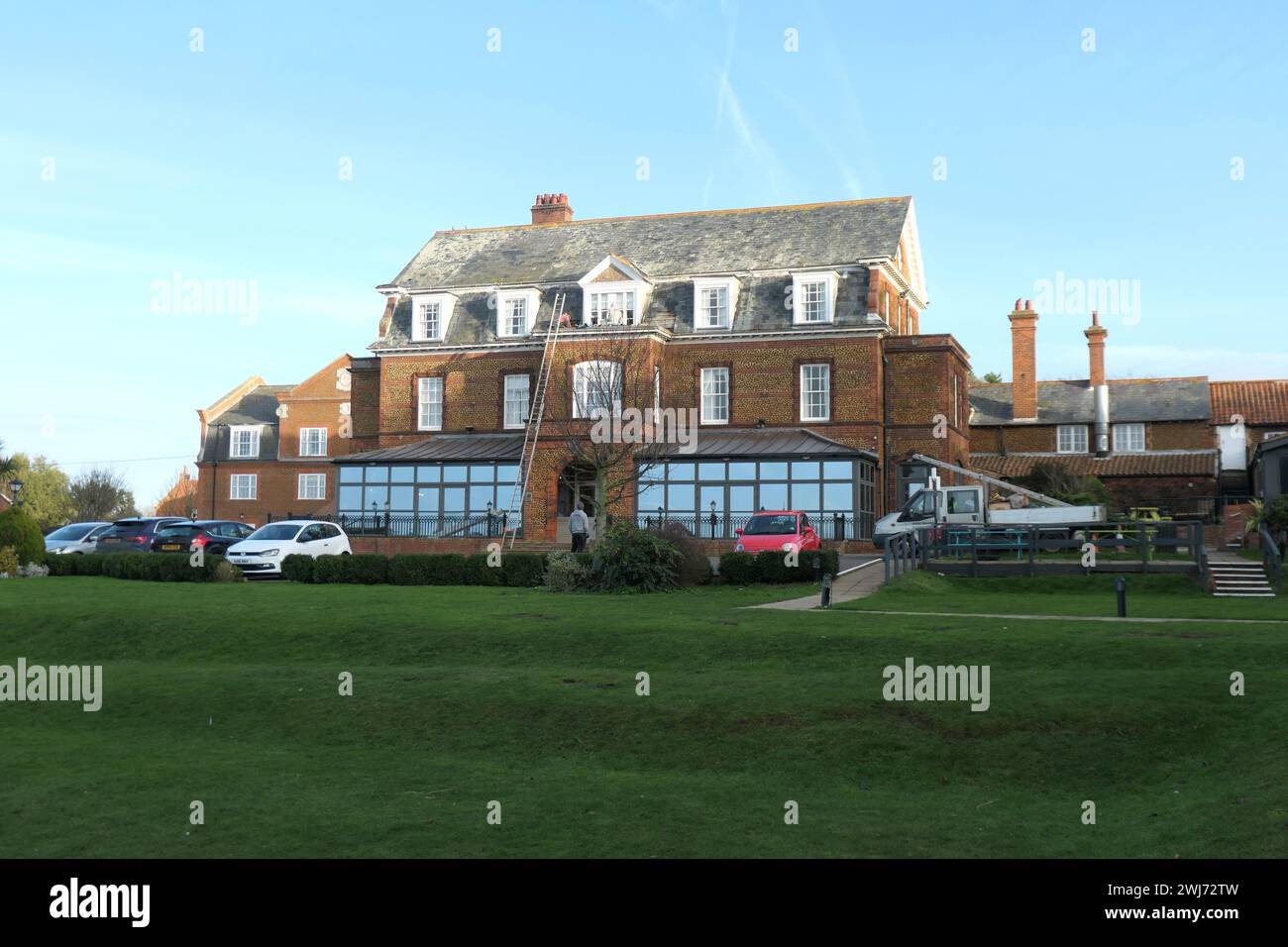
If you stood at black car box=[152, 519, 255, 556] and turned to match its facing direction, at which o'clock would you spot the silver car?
The silver car is roughly at 9 o'clock from the black car.

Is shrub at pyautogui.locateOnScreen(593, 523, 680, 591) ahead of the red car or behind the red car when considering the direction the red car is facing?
ahead

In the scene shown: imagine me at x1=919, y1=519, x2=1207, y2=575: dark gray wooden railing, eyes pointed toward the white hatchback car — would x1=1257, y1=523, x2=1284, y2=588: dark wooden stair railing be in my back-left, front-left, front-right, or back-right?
back-left

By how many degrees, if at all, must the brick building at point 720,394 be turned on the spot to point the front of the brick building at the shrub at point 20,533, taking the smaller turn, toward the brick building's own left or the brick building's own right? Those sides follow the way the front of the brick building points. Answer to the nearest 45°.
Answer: approximately 45° to the brick building's own right

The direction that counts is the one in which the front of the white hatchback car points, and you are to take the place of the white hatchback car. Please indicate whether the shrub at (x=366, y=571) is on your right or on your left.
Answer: on your left

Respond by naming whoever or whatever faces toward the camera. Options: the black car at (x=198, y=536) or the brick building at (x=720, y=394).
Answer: the brick building

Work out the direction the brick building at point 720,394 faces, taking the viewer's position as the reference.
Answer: facing the viewer

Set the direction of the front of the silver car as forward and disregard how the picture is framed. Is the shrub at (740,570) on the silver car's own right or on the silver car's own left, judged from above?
on the silver car's own left

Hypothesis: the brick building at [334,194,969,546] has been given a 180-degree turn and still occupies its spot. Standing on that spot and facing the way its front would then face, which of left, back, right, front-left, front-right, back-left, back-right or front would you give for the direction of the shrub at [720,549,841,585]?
back

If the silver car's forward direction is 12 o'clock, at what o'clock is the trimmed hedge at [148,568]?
The trimmed hedge is roughly at 10 o'clock from the silver car.

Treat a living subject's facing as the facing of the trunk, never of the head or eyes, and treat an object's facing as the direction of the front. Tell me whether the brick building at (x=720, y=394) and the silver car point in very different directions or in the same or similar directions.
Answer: same or similar directions

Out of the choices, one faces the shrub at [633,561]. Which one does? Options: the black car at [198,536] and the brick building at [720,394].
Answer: the brick building

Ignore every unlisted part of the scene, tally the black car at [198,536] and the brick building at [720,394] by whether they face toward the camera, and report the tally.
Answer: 1
